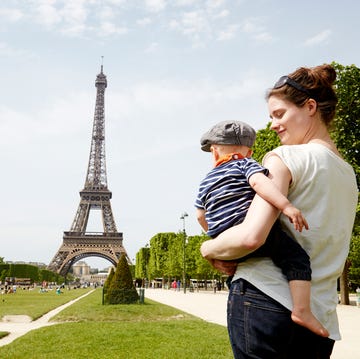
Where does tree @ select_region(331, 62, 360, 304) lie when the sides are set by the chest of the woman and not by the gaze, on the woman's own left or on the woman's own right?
on the woman's own right

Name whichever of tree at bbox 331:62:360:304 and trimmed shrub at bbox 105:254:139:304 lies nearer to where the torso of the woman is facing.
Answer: the trimmed shrub
